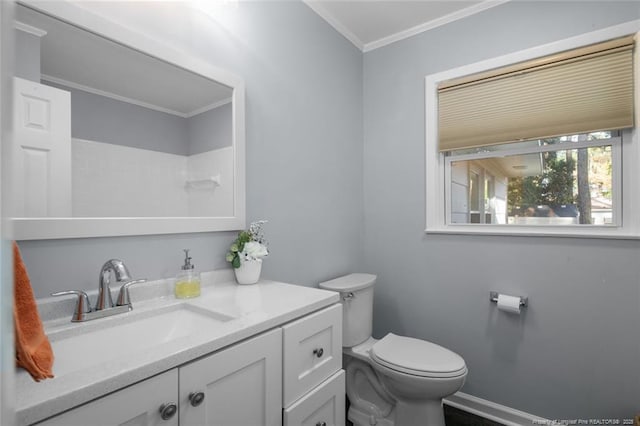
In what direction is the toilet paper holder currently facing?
toward the camera

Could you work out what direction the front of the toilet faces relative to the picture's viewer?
facing the viewer and to the right of the viewer

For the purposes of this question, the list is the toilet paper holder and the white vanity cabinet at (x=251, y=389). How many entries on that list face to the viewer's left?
0

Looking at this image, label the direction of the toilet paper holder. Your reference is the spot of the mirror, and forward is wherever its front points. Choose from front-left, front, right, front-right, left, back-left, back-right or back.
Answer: front-left

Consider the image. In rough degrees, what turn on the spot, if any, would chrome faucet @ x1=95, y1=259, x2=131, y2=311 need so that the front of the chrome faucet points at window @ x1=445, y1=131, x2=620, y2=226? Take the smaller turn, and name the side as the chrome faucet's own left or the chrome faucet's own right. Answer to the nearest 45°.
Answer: approximately 45° to the chrome faucet's own left

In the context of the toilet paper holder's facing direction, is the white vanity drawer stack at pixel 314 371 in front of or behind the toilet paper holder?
in front

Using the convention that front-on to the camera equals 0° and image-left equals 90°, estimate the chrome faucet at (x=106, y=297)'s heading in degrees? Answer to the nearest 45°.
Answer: approximately 315°

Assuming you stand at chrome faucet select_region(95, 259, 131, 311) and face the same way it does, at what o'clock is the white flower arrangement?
The white flower arrangement is roughly at 10 o'clock from the chrome faucet.

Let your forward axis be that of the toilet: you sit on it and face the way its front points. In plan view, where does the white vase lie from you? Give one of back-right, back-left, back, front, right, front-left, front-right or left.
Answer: right

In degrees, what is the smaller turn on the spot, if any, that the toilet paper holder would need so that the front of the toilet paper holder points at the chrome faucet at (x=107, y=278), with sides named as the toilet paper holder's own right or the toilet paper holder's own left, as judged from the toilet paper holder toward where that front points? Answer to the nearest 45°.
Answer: approximately 45° to the toilet paper holder's own right

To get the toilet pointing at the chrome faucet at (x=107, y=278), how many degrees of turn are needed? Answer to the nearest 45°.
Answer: approximately 90° to its right

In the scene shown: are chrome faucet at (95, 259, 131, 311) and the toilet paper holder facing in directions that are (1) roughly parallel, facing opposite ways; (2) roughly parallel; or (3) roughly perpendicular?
roughly perpendicular

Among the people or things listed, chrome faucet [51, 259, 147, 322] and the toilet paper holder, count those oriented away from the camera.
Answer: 0

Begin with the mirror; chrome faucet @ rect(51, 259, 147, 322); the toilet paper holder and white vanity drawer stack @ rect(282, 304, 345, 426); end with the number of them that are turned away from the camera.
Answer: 0

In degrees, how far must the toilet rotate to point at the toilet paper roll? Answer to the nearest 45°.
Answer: approximately 45° to its left
